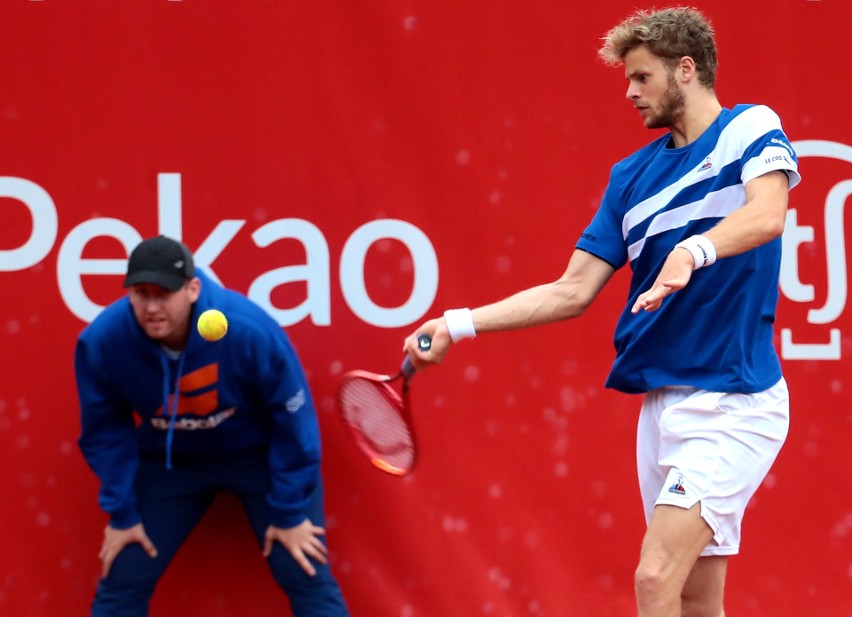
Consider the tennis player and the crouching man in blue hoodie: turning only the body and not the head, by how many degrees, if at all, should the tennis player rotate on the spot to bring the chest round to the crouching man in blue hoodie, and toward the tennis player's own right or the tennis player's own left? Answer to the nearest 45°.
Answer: approximately 45° to the tennis player's own right

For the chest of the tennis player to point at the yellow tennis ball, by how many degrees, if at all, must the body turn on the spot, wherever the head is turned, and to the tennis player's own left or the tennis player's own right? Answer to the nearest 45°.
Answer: approximately 45° to the tennis player's own right

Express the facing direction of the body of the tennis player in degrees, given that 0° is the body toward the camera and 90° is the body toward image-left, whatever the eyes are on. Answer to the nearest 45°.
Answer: approximately 45°
